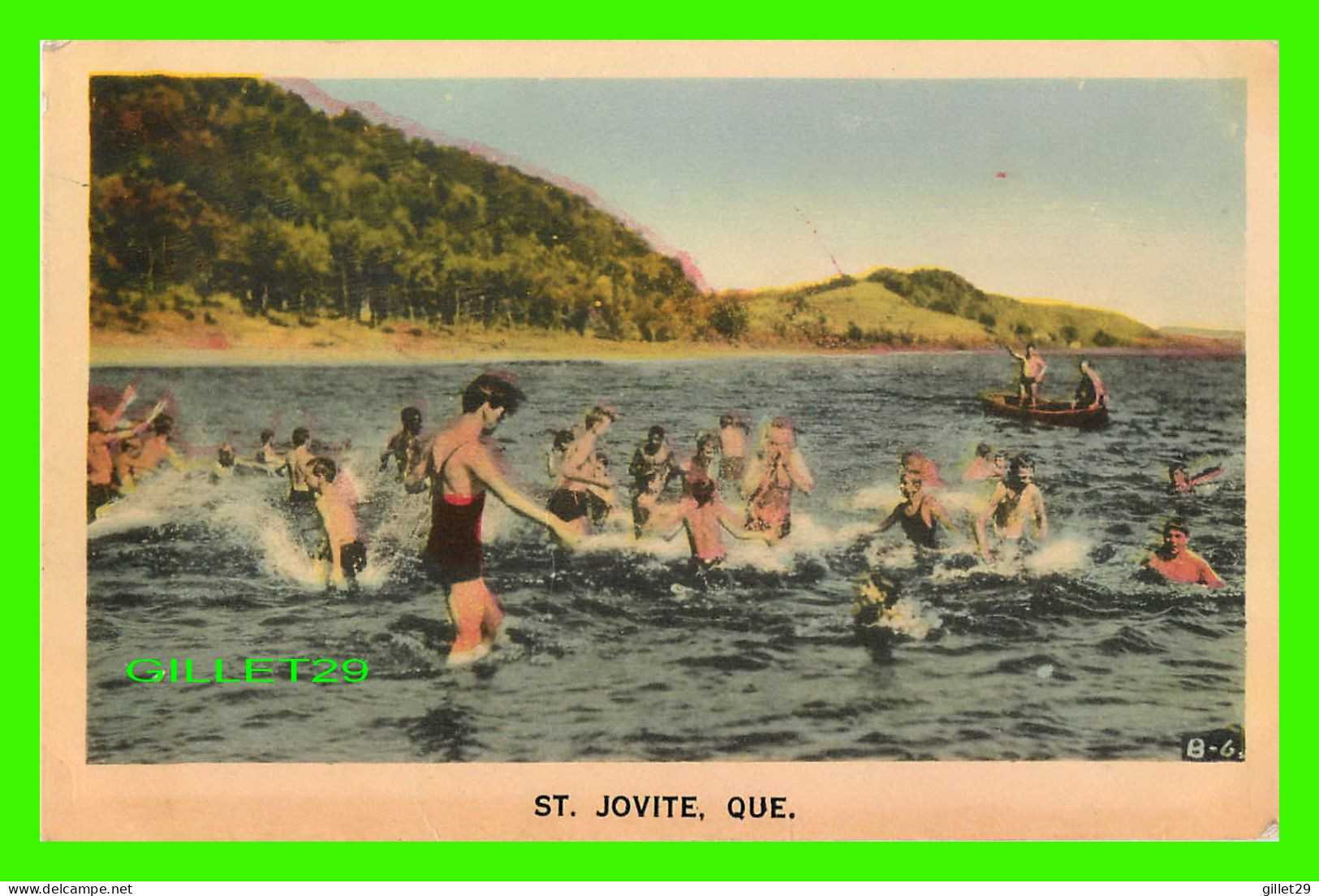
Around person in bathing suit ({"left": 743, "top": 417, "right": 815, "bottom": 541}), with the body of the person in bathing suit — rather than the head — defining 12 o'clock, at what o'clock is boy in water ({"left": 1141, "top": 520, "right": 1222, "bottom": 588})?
The boy in water is roughly at 9 o'clock from the person in bathing suit.

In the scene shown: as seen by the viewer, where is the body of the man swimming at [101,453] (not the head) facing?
to the viewer's right
